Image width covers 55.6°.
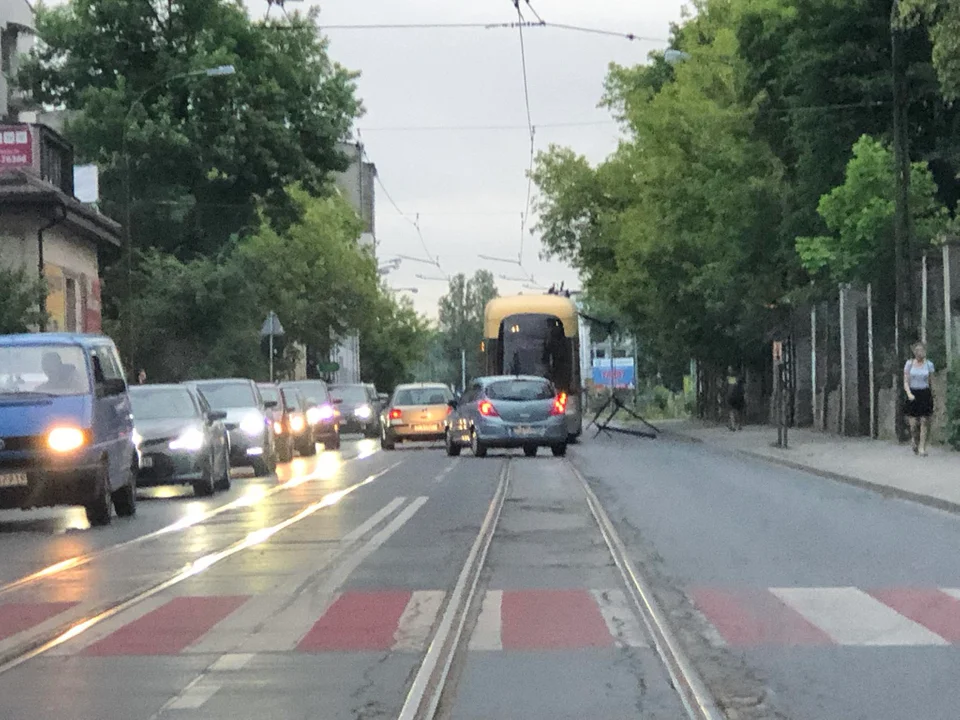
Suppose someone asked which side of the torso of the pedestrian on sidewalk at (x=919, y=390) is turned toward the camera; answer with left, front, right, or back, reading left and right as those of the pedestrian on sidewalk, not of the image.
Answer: front

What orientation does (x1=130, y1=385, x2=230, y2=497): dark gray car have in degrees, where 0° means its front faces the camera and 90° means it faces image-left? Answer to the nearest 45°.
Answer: approximately 45°

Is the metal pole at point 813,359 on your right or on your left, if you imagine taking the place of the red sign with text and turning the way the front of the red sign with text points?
on your left

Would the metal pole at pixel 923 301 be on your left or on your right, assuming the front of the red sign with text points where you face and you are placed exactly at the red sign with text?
on your left

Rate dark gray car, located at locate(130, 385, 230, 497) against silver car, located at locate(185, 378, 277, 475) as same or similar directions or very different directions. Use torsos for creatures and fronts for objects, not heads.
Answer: same or similar directions

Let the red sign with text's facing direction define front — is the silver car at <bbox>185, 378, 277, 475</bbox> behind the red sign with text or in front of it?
in front

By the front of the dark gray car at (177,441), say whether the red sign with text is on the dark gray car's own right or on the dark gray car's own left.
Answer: on the dark gray car's own right

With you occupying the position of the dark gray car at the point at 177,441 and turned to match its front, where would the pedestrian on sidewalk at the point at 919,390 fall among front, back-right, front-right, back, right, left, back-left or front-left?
back-left

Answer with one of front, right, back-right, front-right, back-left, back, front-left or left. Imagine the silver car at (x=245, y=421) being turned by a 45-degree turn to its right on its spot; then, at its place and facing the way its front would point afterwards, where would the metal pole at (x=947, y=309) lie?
back

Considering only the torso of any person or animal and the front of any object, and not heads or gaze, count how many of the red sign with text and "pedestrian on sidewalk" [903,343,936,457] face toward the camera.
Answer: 2

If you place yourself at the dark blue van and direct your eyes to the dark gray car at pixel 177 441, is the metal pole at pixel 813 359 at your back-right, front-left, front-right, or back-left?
front-right

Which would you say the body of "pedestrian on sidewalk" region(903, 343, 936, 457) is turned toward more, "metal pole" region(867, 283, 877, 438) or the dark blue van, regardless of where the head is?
the dark blue van

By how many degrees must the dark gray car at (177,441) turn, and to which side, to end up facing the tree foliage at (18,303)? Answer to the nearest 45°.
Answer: approximately 90° to its right
